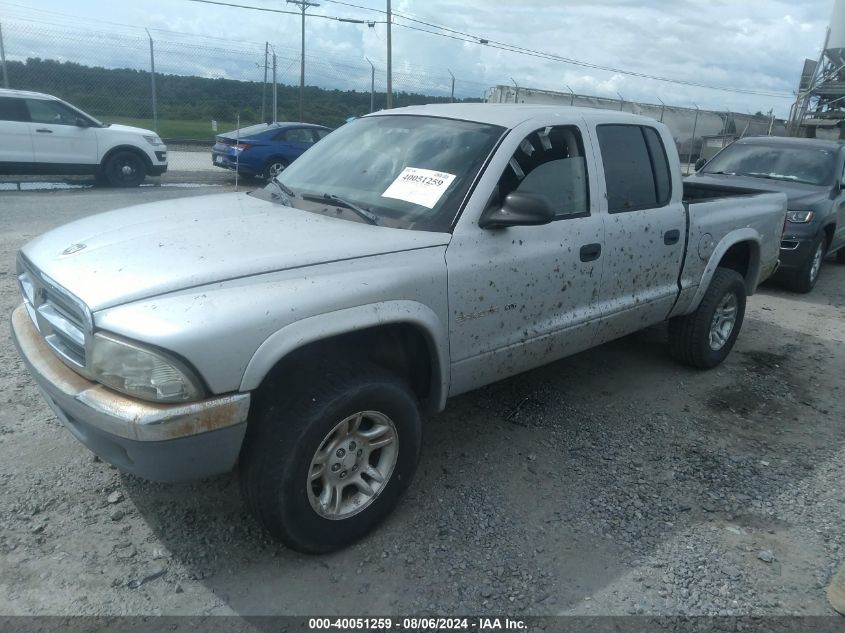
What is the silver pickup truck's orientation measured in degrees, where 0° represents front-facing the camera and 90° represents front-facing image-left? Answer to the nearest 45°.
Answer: approximately 45°

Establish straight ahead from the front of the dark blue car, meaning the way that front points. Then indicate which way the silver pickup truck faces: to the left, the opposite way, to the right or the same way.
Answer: the opposite way

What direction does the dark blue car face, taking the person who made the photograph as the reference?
facing away from the viewer and to the right of the viewer

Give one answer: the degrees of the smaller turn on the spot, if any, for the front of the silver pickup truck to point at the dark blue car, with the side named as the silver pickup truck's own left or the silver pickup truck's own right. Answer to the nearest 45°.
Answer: approximately 135° to the silver pickup truck's own right

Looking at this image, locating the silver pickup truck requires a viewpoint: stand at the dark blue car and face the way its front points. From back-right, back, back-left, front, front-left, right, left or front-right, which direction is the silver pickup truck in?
back-right
